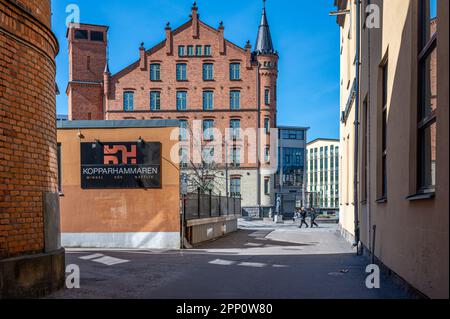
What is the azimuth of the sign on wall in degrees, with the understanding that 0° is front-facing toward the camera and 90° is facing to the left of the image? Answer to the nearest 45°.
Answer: approximately 0°

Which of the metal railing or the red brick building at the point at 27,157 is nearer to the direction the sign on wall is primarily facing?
the red brick building

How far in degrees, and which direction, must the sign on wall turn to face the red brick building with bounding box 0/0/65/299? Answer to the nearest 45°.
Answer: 0° — it already faces it

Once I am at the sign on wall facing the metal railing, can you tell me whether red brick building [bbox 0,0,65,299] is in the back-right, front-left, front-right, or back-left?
back-right
